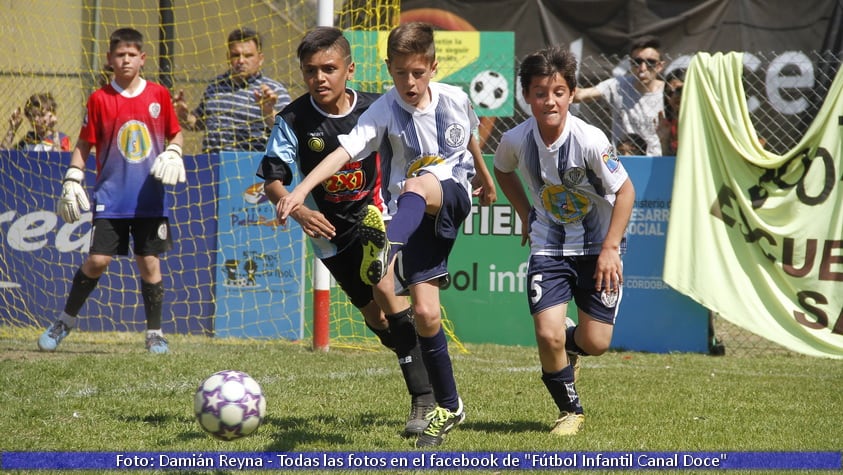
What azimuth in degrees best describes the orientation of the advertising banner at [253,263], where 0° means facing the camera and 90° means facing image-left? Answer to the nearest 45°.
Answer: approximately 0°

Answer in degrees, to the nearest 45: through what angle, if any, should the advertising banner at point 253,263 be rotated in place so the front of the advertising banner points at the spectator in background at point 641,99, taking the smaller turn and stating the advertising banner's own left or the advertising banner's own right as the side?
approximately 90° to the advertising banner's own left

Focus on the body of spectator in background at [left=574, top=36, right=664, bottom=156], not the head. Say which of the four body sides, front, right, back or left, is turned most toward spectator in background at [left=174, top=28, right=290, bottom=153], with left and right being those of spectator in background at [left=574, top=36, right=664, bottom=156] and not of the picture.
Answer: right

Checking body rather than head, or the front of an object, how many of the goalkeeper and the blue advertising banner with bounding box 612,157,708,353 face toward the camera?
2

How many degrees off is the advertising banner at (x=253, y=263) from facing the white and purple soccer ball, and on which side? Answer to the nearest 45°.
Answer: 0° — it already faces it

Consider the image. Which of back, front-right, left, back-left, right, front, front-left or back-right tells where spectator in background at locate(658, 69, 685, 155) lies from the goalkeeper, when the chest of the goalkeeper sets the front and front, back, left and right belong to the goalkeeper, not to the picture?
left

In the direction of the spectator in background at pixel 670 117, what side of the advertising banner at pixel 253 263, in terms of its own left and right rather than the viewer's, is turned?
left

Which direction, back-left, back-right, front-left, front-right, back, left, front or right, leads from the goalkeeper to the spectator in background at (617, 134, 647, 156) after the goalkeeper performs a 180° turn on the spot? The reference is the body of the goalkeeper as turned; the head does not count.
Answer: right

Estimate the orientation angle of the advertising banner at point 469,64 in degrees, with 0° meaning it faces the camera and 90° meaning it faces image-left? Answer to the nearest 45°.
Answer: approximately 0°

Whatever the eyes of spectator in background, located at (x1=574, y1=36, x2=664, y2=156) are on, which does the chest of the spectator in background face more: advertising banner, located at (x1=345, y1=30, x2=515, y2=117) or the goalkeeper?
the goalkeeper

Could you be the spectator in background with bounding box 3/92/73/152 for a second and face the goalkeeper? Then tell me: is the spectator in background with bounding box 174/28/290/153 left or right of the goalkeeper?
left

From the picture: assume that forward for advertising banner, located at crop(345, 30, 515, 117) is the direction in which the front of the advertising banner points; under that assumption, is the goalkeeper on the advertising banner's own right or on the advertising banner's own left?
on the advertising banner's own right
